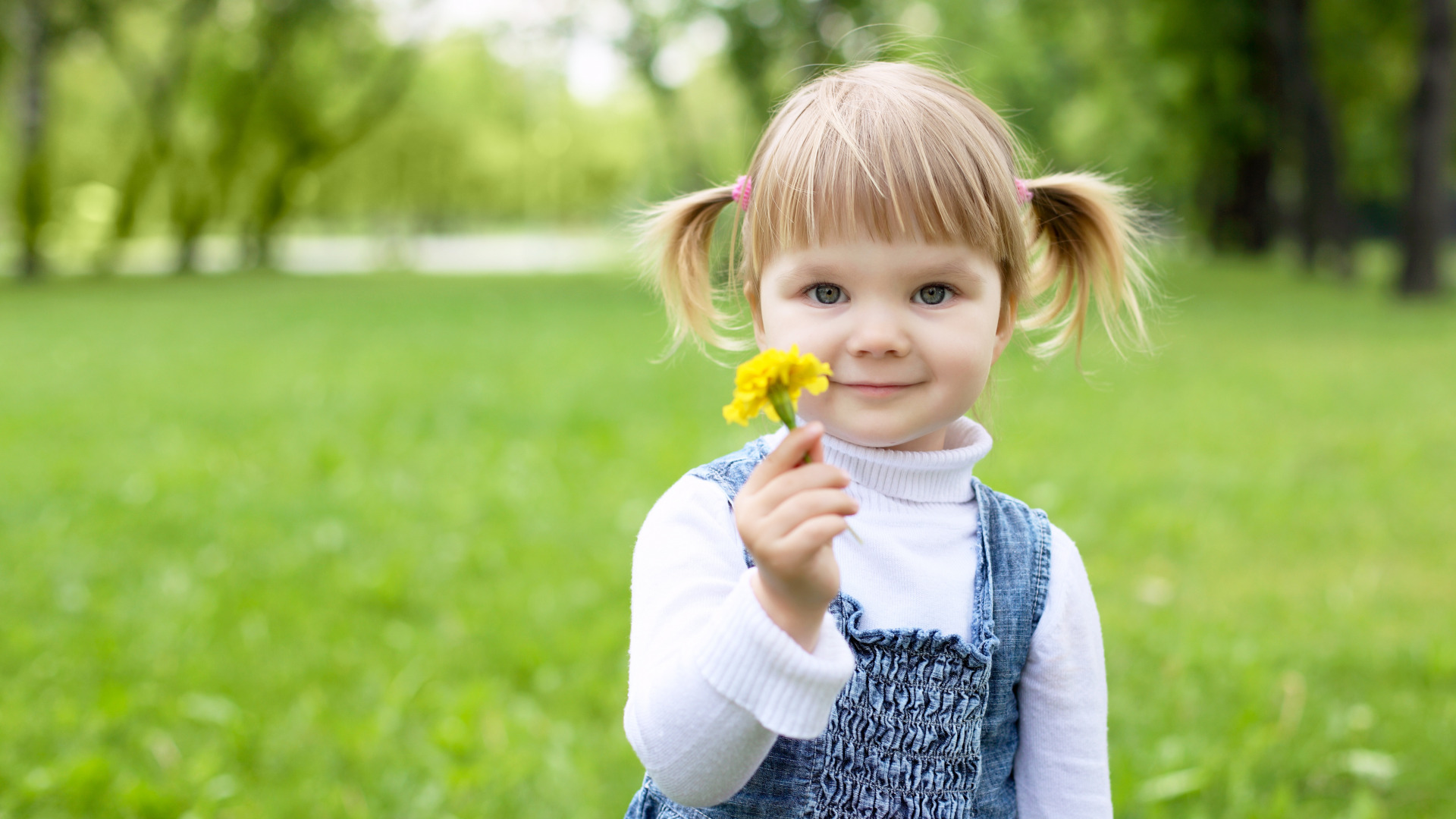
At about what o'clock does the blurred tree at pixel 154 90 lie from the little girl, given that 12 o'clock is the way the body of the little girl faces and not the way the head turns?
The blurred tree is roughly at 5 o'clock from the little girl.

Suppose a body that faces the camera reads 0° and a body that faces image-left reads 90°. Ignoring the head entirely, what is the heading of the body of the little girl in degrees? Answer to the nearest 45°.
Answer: approximately 0°

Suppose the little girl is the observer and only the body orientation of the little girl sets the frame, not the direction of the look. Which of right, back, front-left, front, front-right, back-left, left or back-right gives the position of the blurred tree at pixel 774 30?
back

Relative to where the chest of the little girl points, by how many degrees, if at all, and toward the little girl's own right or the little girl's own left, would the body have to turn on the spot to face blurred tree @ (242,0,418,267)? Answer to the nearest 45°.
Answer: approximately 135° to the little girl's own right
